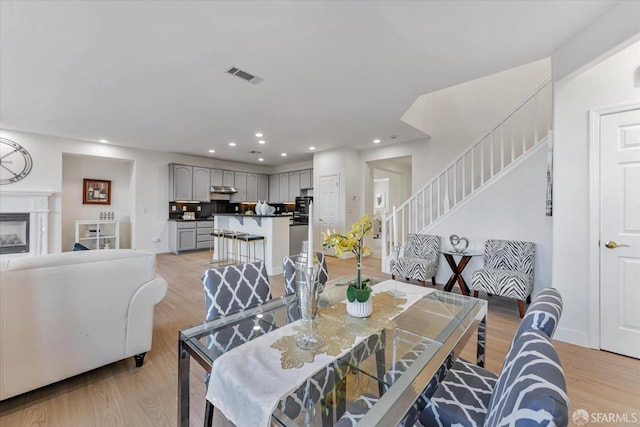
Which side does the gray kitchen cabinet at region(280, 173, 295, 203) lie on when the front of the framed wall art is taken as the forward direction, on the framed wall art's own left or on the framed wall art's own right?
on the framed wall art's own left

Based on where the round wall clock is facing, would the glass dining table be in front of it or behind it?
in front

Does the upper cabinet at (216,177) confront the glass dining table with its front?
yes

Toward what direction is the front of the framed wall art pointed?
toward the camera

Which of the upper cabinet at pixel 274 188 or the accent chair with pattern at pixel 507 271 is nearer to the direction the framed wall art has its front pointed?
the accent chair with pattern

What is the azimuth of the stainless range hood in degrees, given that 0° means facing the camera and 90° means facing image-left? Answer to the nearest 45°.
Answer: approximately 315°

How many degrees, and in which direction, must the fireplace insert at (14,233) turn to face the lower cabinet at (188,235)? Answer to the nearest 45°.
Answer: approximately 90° to its left

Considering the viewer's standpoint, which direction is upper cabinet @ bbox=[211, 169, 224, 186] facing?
facing the viewer

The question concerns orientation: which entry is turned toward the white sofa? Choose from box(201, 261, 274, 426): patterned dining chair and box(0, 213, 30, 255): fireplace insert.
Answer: the fireplace insert

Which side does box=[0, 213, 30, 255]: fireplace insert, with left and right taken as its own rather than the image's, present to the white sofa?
front

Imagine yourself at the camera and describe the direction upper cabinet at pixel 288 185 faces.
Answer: facing the viewer and to the left of the viewer

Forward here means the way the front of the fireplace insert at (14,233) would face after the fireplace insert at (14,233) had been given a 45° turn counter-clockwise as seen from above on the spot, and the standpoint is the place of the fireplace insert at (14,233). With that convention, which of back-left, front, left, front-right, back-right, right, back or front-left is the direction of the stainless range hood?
front-left

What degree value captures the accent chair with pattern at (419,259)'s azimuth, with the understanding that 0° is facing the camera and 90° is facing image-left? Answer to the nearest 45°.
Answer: approximately 45°

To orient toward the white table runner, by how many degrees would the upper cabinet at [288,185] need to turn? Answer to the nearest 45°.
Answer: approximately 45° to its left

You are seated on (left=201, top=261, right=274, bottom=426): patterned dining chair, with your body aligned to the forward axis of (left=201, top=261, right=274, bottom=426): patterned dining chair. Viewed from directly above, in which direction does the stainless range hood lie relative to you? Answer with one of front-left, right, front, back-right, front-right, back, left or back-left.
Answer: back-left
